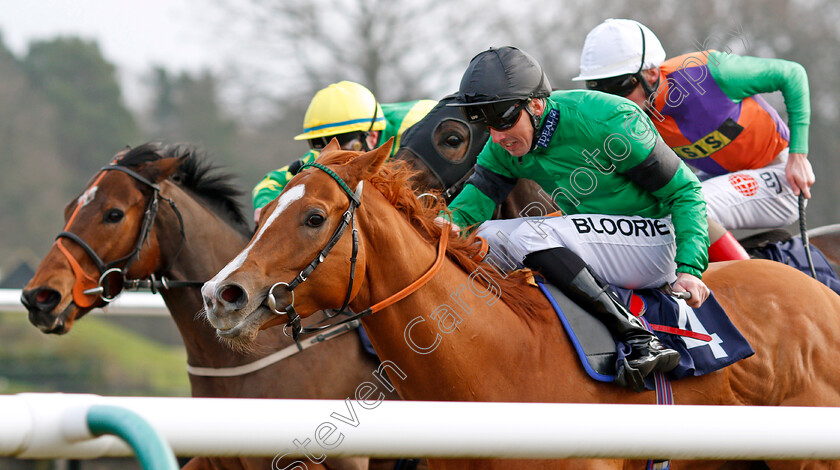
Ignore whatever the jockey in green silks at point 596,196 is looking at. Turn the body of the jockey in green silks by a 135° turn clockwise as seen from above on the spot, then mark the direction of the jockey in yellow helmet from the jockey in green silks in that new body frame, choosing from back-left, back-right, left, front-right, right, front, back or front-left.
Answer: front-left

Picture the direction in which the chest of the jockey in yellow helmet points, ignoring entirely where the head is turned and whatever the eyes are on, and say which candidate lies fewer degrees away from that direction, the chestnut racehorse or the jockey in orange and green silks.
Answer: the chestnut racehorse

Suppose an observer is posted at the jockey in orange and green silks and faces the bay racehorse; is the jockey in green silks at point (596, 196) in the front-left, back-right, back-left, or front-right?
front-left

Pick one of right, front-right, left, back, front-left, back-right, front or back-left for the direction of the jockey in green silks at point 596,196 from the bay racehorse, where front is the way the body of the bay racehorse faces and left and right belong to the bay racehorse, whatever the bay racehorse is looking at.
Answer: left

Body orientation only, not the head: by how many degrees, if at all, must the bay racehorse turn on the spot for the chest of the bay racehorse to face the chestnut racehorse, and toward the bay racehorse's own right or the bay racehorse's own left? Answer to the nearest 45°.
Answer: approximately 90° to the bay racehorse's own left

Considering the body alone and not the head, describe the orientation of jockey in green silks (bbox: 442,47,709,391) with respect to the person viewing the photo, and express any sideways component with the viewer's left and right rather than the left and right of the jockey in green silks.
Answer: facing the viewer and to the left of the viewer

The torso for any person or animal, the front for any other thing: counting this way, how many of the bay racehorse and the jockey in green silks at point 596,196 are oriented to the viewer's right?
0

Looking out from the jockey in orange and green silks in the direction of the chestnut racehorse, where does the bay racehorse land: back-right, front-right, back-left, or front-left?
front-right

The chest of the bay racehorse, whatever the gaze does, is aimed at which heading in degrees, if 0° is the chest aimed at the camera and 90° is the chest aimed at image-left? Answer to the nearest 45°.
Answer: approximately 45°

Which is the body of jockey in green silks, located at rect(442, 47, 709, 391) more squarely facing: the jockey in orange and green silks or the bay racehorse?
the bay racehorse

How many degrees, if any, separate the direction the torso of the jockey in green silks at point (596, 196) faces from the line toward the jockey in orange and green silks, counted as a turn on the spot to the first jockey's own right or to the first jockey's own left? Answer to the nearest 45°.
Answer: approximately 180°
